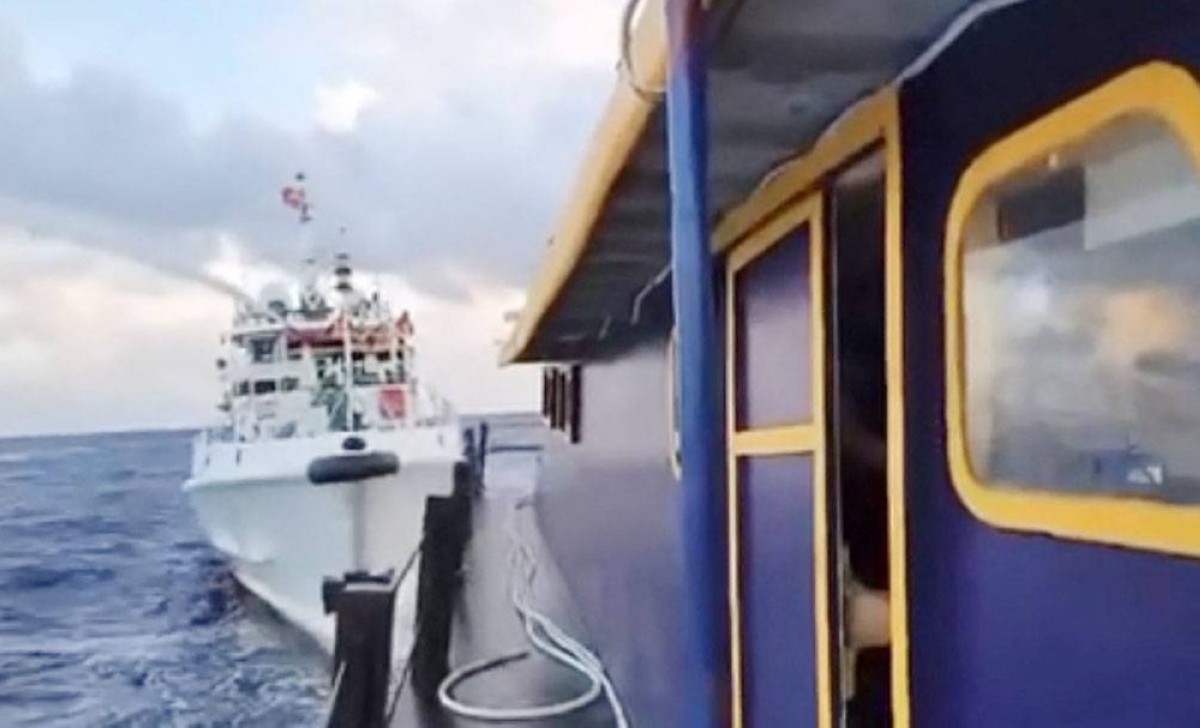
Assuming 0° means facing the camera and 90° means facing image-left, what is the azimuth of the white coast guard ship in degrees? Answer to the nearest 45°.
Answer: approximately 0°

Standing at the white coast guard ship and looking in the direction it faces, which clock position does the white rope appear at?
The white rope is roughly at 12 o'clock from the white coast guard ship.

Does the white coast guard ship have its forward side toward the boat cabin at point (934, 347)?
yes
